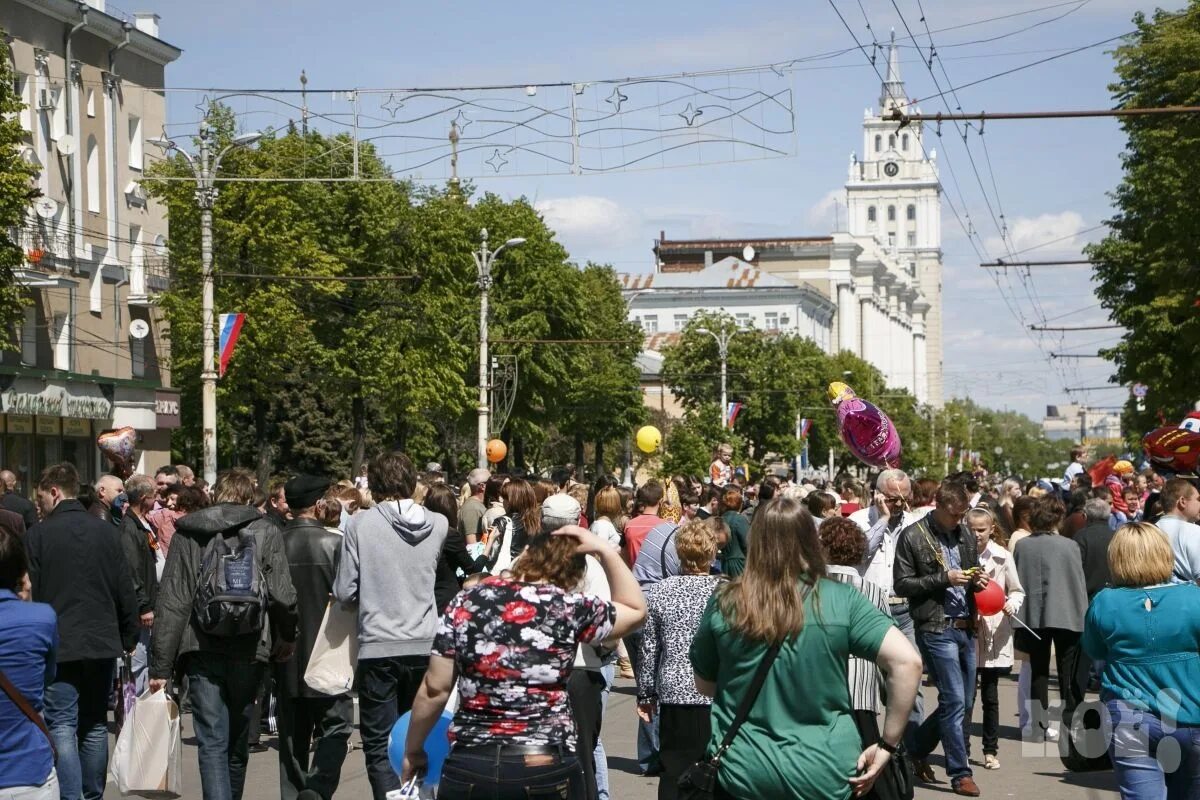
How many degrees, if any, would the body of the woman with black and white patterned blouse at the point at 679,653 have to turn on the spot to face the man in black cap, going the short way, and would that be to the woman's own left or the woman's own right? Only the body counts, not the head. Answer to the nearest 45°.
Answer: approximately 90° to the woman's own left

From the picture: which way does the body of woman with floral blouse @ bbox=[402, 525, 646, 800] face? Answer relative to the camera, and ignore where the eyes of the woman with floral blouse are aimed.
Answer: away from the camera

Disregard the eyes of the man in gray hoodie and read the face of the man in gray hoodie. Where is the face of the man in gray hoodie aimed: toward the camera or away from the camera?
away from the camera

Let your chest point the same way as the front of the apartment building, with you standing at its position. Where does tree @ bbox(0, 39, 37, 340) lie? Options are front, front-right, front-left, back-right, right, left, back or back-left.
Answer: front-right

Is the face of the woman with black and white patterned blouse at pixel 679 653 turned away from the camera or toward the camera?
away from the camera

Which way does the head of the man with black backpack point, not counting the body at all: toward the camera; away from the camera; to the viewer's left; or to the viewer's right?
away from the camera

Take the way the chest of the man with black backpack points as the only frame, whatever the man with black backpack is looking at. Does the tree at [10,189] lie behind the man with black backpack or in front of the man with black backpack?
in front

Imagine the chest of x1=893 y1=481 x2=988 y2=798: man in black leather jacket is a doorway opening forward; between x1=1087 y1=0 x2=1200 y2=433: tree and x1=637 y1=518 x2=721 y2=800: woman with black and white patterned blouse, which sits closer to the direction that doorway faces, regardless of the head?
the woman with black and white patterned blouse

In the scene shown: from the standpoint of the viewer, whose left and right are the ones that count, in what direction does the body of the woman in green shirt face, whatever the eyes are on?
facing away from the viewer

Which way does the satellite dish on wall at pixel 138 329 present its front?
toward the camera

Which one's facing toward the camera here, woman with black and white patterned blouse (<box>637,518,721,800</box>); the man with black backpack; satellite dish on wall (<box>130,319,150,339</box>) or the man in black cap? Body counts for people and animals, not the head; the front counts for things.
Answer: the satellite dish on wall

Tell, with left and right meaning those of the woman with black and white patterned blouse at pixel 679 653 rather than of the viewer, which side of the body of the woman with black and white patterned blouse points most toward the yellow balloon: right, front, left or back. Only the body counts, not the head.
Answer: front

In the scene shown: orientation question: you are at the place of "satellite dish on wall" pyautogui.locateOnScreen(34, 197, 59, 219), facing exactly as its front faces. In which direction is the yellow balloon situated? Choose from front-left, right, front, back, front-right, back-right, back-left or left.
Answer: front-left

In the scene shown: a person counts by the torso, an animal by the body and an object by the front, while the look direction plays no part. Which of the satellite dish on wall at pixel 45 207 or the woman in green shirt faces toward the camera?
the satellite dish on wall

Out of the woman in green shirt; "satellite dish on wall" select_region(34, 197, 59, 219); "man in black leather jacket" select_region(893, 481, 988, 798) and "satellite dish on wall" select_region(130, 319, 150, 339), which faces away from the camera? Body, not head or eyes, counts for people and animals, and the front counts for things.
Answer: the woman in green shirt

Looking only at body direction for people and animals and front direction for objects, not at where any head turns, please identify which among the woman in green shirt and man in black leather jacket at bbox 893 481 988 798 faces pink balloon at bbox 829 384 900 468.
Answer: the woman in green shirt

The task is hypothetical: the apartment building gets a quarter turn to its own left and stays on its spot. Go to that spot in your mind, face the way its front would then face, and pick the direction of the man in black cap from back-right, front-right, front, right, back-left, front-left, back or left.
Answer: back-right
